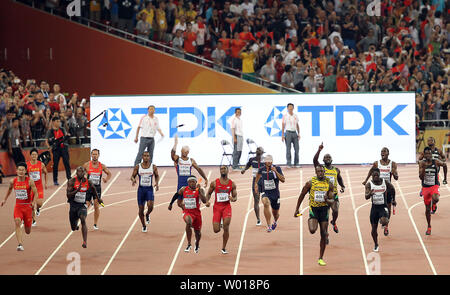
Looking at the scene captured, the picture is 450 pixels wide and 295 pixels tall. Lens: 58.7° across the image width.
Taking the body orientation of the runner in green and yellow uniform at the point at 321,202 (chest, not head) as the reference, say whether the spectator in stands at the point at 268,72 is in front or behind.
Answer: behind

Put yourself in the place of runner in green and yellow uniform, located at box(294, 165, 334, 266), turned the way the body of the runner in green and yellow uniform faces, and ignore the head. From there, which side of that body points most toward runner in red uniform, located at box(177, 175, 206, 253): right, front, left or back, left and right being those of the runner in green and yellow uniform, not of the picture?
right

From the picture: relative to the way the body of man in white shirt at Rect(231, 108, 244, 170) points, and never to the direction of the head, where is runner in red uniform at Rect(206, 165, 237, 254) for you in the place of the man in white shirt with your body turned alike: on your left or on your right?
on your right

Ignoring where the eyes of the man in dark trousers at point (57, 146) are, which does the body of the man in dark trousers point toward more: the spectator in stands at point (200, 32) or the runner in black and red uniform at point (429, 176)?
the runner in black and red uniform

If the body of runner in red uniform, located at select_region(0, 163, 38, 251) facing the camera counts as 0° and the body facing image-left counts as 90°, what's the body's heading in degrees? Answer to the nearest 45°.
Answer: approximately 0°

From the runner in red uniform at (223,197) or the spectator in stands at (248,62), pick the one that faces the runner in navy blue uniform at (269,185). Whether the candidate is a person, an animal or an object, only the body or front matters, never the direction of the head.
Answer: the spectator in stands

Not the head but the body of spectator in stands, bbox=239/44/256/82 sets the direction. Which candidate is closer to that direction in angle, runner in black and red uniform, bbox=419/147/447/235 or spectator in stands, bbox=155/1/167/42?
the runner in black and red uniform
